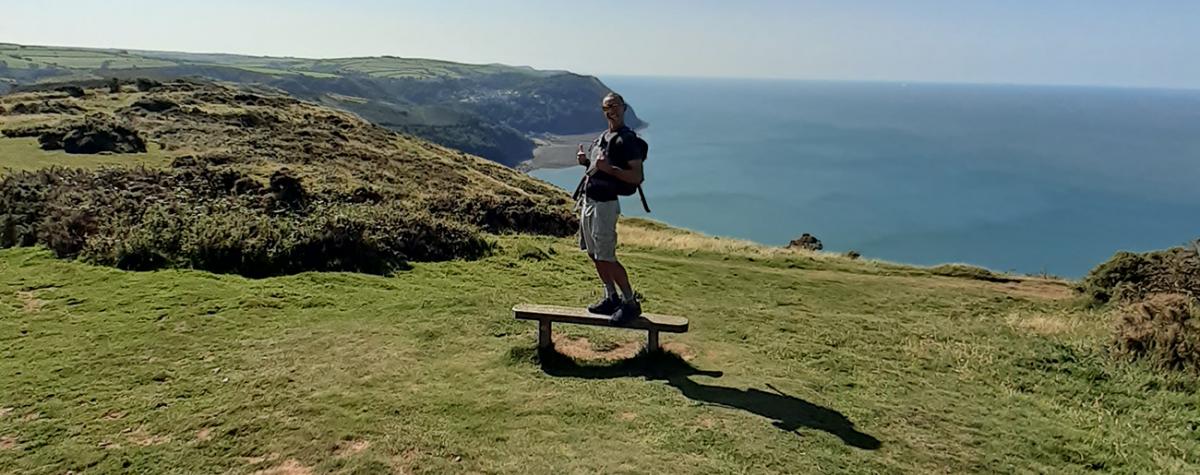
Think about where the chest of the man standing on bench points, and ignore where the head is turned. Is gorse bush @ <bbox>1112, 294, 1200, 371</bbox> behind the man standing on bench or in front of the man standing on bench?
behind

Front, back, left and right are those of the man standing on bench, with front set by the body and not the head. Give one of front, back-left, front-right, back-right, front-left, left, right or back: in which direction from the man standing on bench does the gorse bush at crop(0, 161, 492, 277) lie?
right

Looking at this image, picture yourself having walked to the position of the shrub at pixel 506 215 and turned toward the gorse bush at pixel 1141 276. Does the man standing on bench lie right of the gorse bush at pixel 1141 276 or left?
right

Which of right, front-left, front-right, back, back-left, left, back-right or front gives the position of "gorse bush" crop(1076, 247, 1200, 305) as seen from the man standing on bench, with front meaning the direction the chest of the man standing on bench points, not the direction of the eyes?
back

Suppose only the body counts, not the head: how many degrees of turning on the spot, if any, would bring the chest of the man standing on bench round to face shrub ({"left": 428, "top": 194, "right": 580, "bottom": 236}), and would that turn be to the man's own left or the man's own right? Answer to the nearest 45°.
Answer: approximately 135° to the man's own right

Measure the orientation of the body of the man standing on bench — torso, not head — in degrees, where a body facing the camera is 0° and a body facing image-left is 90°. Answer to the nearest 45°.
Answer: approximately 45°
